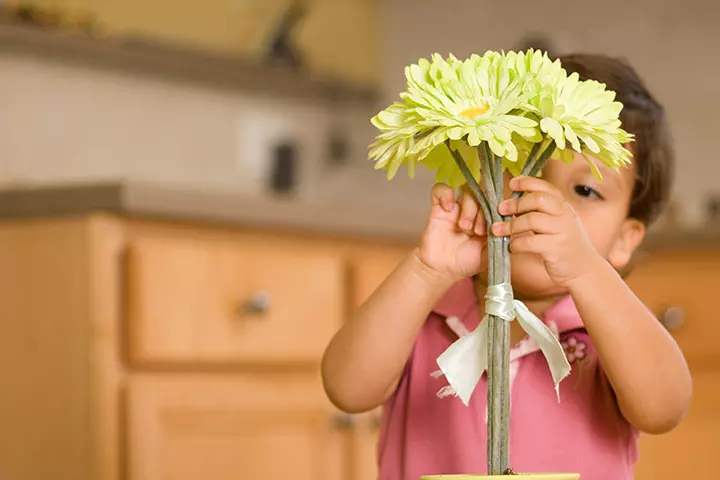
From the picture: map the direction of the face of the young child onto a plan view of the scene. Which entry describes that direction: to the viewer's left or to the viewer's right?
to the viewer's left

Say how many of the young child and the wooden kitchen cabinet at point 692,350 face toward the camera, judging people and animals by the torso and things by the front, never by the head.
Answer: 2

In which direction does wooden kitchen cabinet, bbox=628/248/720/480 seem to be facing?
toward the camera

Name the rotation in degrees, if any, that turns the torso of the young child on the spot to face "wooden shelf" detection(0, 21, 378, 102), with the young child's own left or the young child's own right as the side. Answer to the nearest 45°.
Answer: approximately 135° to the young child's own right

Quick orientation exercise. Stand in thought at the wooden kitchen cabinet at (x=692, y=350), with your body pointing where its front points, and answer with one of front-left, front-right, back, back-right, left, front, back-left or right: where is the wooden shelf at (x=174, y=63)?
right

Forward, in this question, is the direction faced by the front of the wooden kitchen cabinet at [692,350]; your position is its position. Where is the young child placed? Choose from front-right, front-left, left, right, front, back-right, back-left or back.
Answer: front

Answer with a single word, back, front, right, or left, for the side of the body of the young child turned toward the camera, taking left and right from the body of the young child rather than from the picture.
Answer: front

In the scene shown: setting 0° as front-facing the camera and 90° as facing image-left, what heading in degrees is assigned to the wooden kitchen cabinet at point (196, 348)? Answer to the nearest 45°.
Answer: approximately 315°

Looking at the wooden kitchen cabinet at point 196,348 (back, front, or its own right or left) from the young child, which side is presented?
front

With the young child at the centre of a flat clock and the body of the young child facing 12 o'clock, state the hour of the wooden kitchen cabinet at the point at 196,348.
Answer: The wooden kitchen cabinet is roughly at 5 o'clock from the young child.
